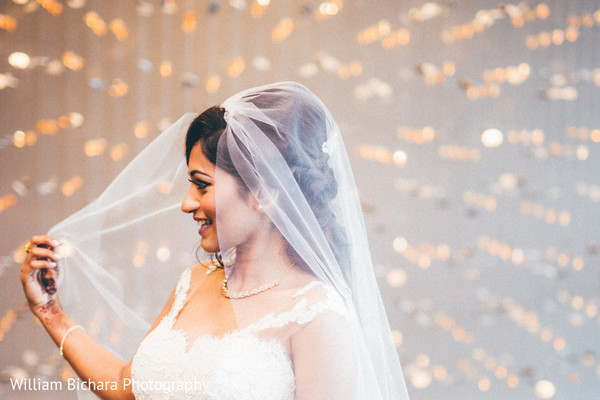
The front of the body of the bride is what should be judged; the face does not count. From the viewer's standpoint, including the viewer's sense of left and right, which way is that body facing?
facing the viewer and to the left of the viewer

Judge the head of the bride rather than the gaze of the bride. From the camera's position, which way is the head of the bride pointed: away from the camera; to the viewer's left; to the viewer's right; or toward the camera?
to the viewer's left
